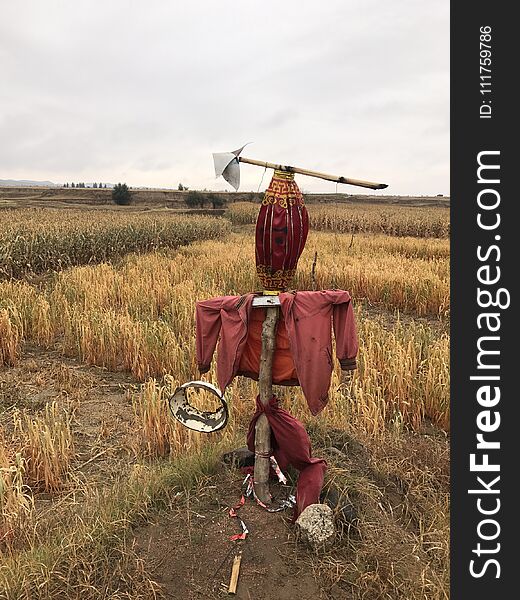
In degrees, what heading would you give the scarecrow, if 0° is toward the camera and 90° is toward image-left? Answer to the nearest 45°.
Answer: approximately 0°
